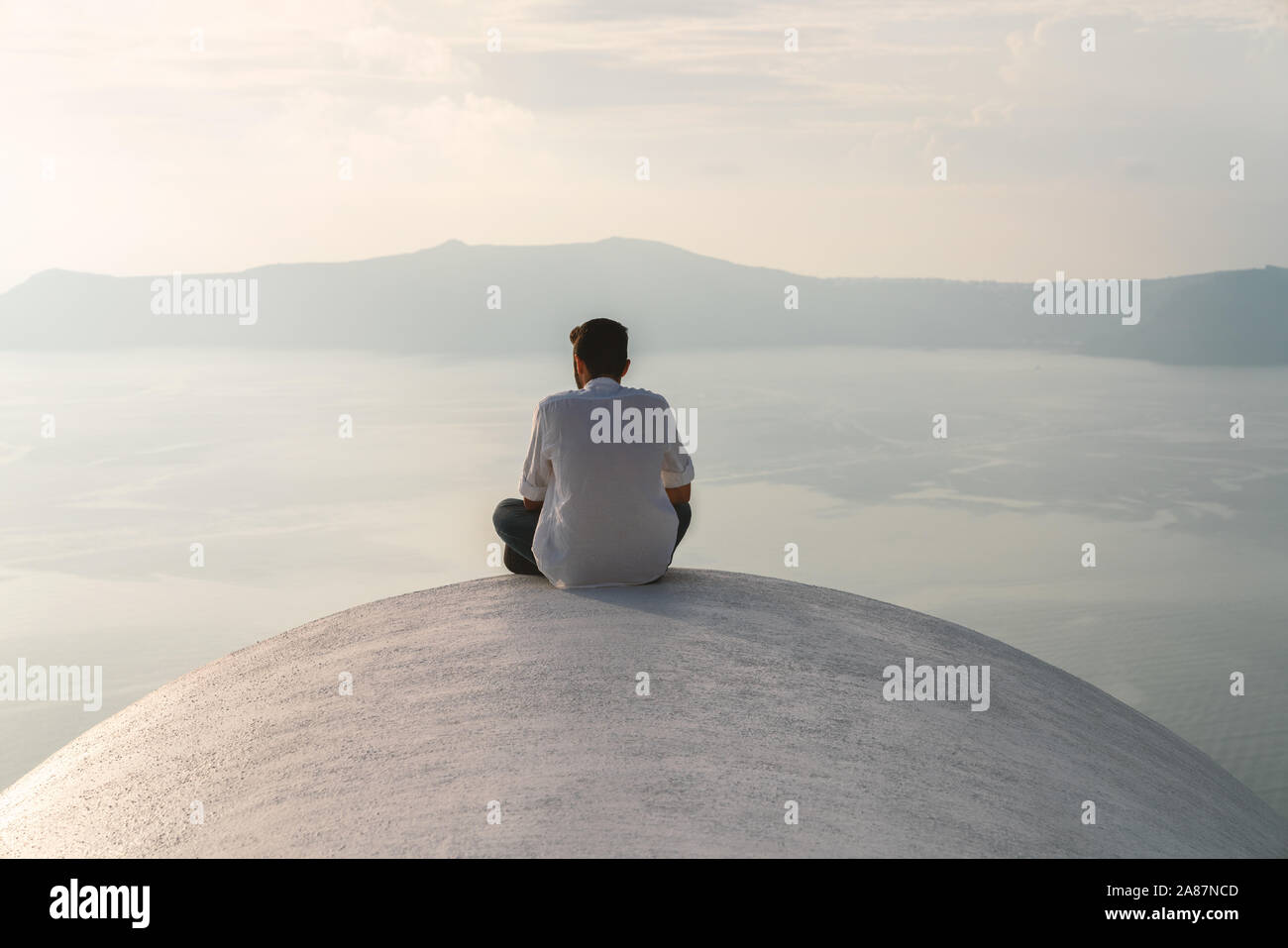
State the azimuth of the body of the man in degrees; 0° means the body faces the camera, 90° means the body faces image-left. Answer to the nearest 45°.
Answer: approximately 180°
